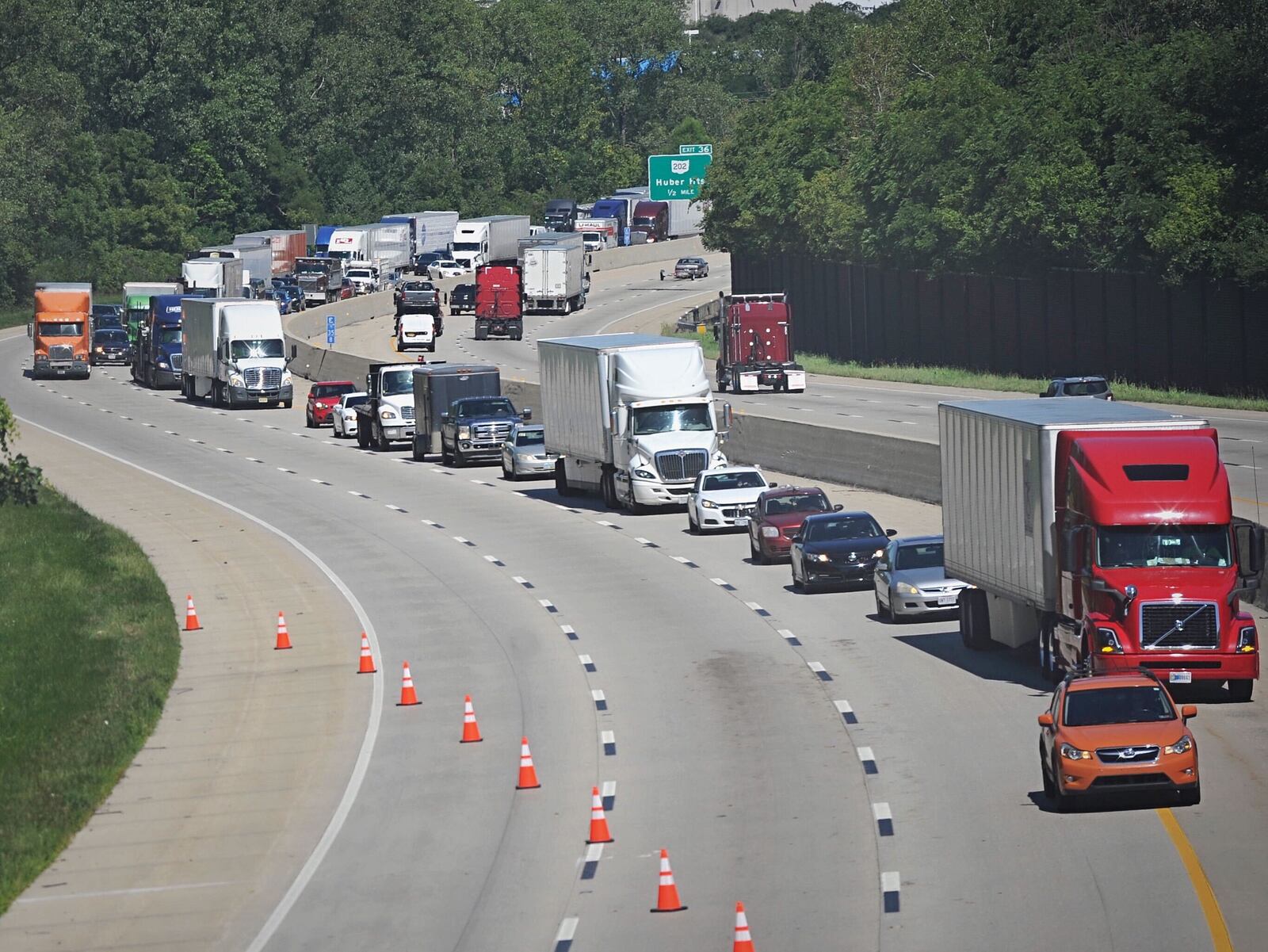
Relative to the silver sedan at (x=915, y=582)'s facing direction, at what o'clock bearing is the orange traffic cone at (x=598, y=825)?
The orange traffic cone is roughly at 2 o'clock from the silver sedan.

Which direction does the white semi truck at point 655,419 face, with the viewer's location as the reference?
facing the viewer and to the right of the viewer

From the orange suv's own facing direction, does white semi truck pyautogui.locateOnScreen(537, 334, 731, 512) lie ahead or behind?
behind

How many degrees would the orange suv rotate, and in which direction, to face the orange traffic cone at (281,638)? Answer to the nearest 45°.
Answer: approximately 135° to its right

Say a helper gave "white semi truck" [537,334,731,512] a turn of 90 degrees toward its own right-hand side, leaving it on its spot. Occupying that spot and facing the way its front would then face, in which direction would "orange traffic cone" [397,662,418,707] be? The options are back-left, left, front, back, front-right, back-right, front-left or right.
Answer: front-left

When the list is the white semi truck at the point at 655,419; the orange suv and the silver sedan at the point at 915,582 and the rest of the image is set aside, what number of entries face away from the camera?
0

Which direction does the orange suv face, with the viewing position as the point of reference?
facing the viewer

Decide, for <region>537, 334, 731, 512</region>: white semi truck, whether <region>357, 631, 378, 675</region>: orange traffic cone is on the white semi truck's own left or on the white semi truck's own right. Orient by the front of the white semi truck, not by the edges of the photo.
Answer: on the white semi truck's own right

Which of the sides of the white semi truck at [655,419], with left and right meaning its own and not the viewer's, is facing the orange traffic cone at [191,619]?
front

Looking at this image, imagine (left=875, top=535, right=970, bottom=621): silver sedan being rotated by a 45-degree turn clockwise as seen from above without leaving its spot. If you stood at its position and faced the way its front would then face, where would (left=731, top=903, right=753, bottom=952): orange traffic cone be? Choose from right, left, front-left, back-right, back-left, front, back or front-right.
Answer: front

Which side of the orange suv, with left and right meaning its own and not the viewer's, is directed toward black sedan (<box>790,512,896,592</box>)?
back

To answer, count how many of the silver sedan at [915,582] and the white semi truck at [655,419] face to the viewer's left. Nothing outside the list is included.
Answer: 0

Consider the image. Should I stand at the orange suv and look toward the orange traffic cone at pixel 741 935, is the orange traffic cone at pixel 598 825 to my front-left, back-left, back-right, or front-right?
front-right

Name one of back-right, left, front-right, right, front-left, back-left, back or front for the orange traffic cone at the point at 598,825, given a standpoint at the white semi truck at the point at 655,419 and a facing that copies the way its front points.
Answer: front-right
